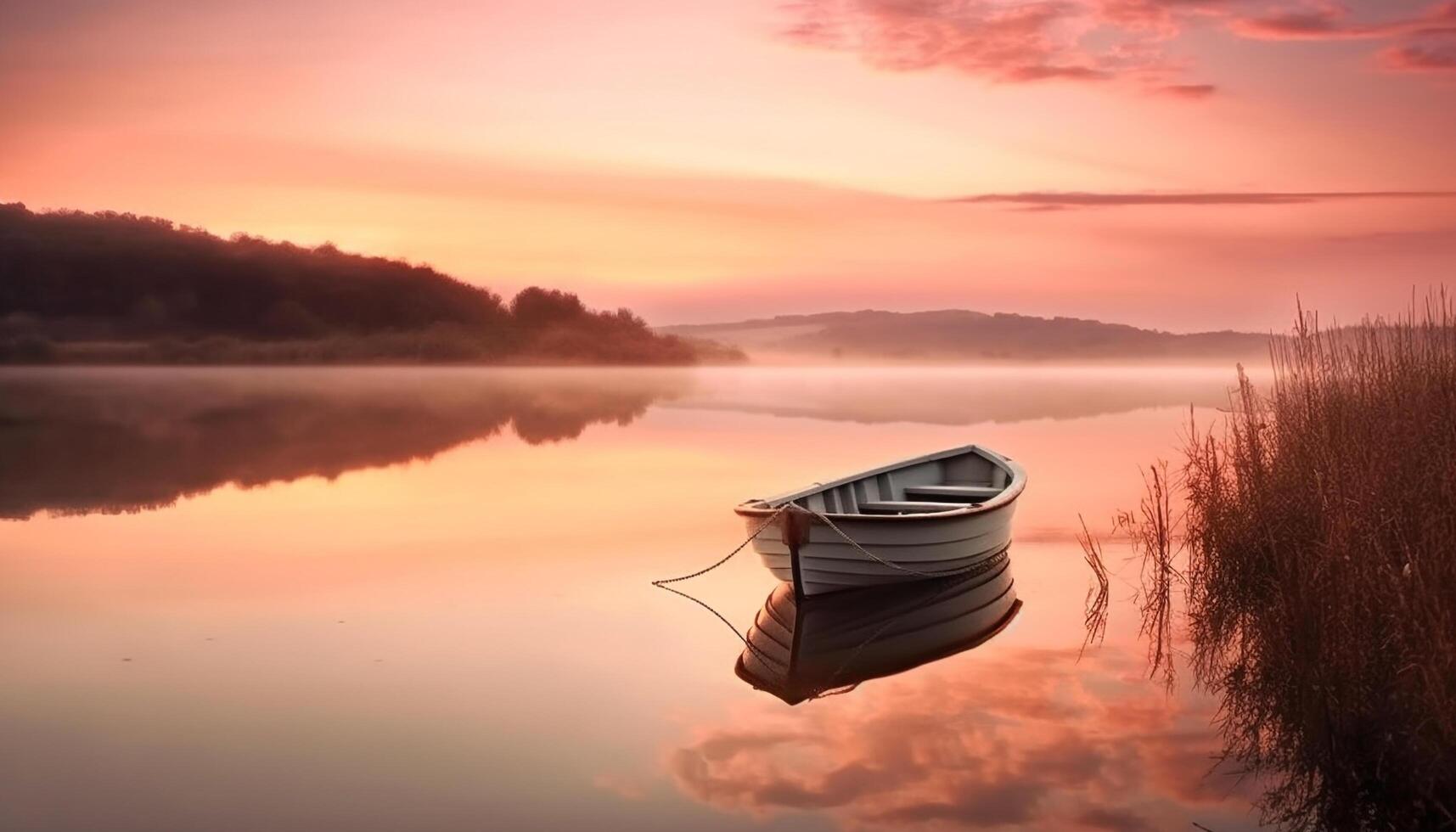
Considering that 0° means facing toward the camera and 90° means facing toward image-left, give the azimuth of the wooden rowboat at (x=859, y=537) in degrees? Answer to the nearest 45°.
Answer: approximately 45°
